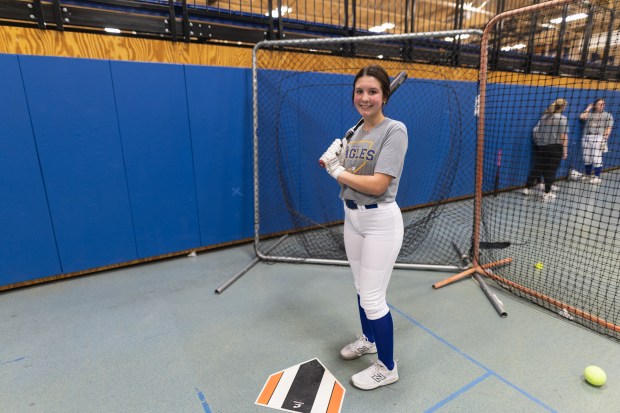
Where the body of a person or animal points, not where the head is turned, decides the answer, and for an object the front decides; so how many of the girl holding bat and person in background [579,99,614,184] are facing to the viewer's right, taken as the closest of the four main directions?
0

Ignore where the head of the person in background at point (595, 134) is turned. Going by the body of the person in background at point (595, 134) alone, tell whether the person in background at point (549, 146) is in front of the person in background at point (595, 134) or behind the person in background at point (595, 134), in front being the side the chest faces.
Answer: in front

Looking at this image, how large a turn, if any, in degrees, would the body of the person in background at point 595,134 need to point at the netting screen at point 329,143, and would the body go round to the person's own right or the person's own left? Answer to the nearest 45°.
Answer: approximately 45° to the person's own right

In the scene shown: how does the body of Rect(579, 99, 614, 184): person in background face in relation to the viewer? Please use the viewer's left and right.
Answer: facing the viewer

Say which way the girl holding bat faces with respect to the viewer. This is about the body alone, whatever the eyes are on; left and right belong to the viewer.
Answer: facing the viewer and to the left of the viewer

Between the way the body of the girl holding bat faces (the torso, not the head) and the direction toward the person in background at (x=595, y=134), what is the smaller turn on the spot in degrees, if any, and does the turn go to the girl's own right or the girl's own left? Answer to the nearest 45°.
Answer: approximately 180°
